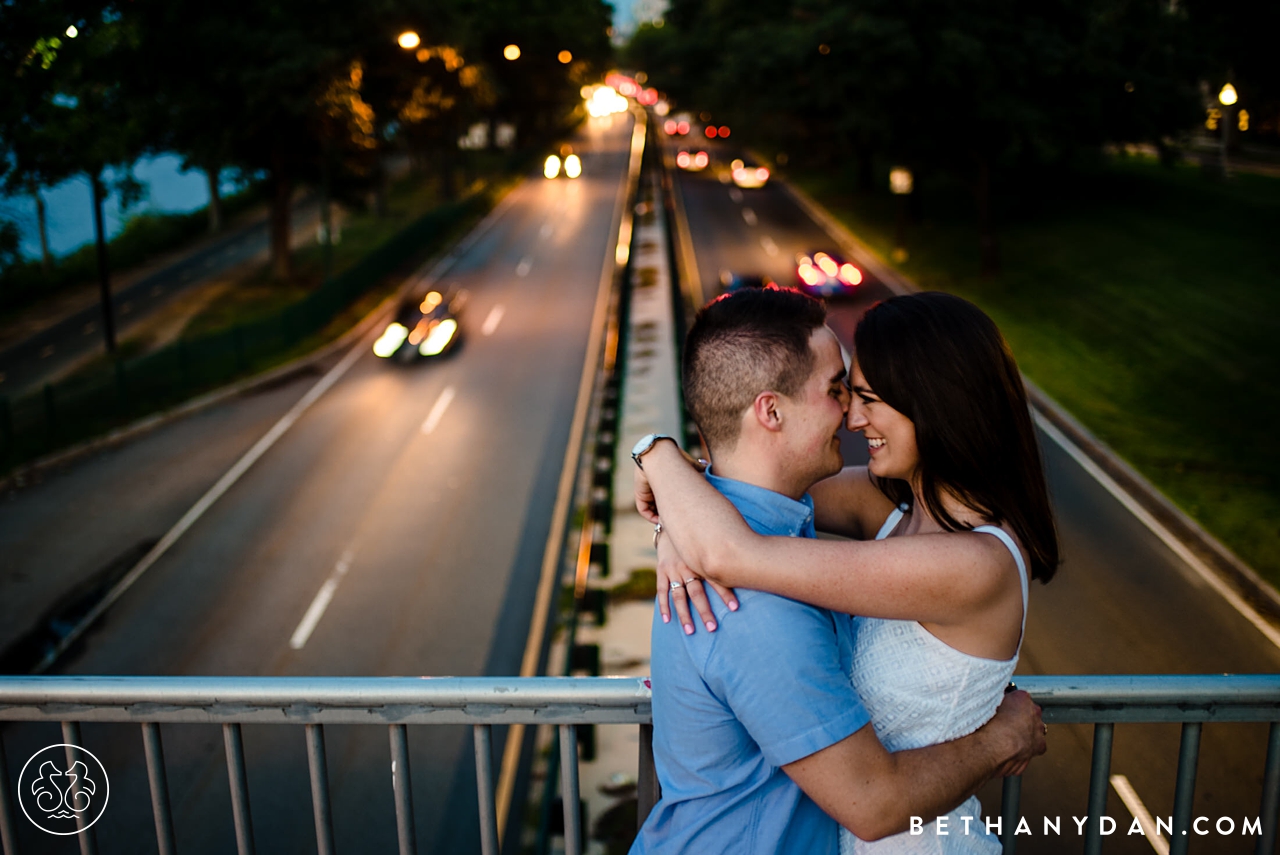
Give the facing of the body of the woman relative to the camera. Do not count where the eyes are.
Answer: to the viewer's left

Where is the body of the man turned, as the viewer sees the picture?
to the viewer's right

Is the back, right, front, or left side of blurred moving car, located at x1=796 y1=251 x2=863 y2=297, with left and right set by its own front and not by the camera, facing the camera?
back

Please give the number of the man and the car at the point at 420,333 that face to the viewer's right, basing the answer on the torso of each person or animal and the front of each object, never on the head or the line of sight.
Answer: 1

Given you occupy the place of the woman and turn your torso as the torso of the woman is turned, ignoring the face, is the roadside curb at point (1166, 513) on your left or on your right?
on your right

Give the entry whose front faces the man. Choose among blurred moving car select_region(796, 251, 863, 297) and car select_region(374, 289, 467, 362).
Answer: the car

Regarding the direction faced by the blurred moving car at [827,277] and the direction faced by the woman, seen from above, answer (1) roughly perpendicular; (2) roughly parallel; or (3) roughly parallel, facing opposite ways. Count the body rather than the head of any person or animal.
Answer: roughly perpendicular

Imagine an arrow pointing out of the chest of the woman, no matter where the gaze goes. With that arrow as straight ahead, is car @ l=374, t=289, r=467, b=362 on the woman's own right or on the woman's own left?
on the woman's own right

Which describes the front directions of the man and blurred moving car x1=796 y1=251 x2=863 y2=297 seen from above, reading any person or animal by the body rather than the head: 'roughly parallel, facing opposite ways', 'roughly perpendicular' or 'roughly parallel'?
roughly perpendicular

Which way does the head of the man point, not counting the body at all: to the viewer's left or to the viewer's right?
to the viewer's right

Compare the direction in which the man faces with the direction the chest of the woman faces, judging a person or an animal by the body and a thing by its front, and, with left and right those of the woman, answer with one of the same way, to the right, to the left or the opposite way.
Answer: the opposite way

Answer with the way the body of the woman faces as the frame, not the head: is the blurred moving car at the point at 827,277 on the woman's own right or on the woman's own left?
on the woman's own right

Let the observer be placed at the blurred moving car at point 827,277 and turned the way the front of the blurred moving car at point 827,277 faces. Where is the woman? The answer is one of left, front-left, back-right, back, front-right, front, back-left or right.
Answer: back

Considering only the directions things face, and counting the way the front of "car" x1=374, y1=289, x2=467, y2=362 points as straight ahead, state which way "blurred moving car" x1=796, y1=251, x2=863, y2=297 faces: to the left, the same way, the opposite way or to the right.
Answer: the opposite way

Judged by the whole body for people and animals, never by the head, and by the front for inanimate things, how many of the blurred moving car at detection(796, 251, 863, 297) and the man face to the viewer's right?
1

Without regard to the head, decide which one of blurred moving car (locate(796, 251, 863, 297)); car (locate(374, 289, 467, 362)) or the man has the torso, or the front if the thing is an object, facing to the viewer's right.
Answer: the man

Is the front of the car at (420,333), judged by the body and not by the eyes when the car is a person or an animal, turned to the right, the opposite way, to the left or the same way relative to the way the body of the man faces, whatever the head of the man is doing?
to the right
